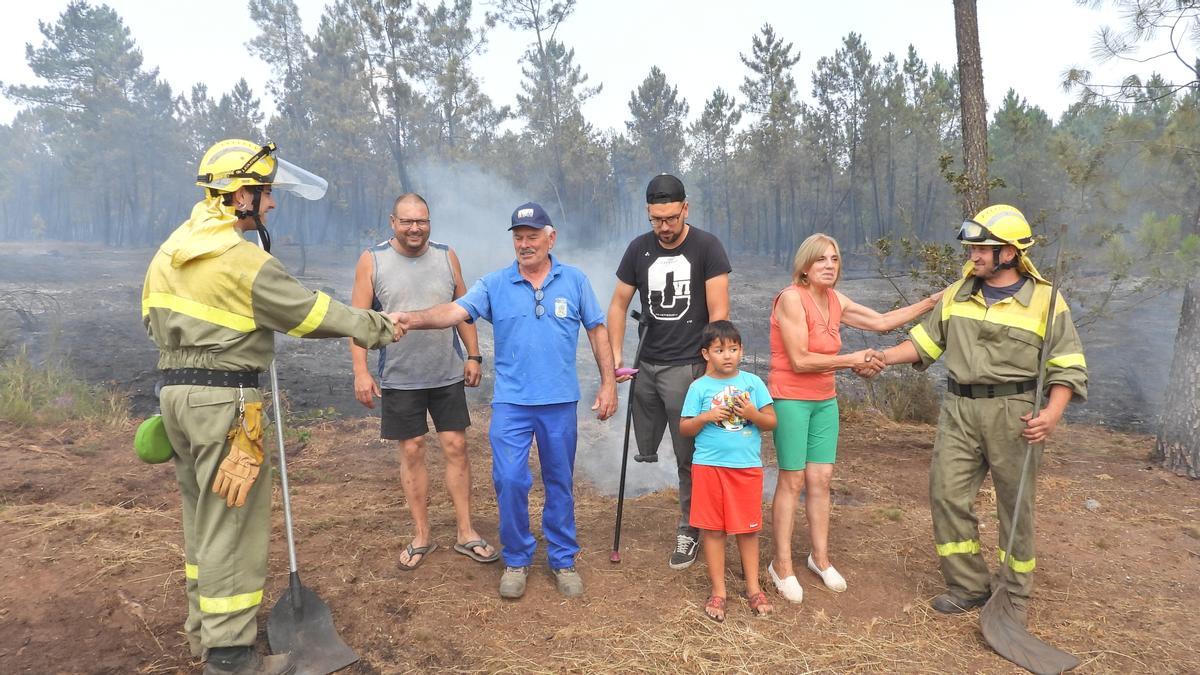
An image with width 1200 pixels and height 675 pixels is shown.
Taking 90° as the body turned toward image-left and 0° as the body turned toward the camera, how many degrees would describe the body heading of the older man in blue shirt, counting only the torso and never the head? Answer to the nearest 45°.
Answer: approximately 0°

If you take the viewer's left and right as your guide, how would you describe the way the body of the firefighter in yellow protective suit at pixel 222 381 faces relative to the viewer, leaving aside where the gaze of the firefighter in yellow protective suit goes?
facing away from the viewer and to the right of the viewer

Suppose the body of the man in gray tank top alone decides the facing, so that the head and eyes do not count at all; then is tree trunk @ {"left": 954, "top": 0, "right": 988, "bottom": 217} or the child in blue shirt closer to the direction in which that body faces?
the child in blue shirt

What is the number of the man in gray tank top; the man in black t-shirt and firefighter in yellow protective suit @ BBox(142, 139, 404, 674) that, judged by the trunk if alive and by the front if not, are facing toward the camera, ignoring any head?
2

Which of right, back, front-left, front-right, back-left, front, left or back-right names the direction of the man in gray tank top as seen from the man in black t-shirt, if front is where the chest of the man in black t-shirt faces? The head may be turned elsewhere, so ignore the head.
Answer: right

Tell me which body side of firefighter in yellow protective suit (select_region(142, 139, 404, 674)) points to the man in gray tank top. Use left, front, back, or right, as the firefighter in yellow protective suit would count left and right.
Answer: front

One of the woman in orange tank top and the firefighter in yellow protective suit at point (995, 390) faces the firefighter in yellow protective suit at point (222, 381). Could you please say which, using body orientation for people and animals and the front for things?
the firefighter in yellow protective suit at point (995, 390)

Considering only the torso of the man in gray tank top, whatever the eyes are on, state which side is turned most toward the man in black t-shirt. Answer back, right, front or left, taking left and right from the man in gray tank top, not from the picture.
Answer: left

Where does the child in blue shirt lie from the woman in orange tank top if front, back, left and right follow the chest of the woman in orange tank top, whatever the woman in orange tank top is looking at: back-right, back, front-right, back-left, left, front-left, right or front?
right

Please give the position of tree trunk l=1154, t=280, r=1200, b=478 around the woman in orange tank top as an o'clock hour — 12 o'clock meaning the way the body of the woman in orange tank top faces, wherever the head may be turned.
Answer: The tree trunk is roughly at 9 o'clock from the woman in orange tank top.

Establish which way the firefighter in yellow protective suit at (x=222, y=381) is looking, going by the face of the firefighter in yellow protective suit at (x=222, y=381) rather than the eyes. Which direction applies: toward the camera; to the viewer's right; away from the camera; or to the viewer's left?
to the viewer's right

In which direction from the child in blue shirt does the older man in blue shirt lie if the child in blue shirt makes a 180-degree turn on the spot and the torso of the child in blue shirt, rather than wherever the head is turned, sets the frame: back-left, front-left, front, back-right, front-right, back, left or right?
left
